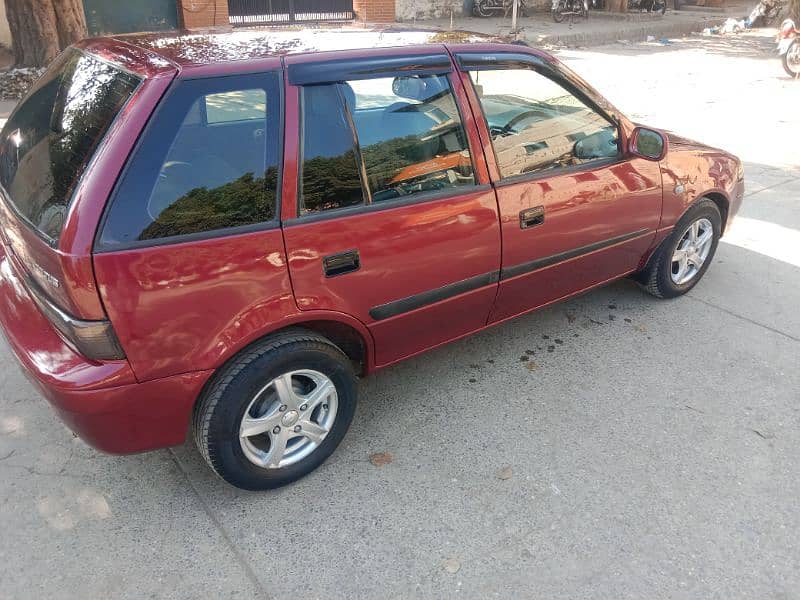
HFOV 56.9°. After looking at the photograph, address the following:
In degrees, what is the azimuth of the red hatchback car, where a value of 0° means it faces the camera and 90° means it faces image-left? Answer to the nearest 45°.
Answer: approximately 225°

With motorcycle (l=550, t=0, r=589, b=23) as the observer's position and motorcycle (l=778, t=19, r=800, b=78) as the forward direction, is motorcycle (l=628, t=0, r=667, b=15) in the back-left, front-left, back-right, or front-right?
back-left

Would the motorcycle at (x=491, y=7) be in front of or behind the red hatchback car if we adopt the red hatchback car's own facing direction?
in front

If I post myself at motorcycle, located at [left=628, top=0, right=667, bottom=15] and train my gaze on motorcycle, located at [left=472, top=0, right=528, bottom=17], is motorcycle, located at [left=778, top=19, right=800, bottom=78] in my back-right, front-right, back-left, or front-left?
front-left

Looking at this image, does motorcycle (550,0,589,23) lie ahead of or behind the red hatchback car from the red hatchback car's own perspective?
ahead

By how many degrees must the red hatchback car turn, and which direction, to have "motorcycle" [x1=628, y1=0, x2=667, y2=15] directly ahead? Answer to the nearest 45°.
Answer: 0° — it already faces it

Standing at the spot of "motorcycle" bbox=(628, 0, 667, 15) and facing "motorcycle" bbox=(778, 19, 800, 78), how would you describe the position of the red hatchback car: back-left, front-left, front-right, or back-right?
front-right

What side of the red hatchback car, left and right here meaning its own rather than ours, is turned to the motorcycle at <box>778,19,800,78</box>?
front
